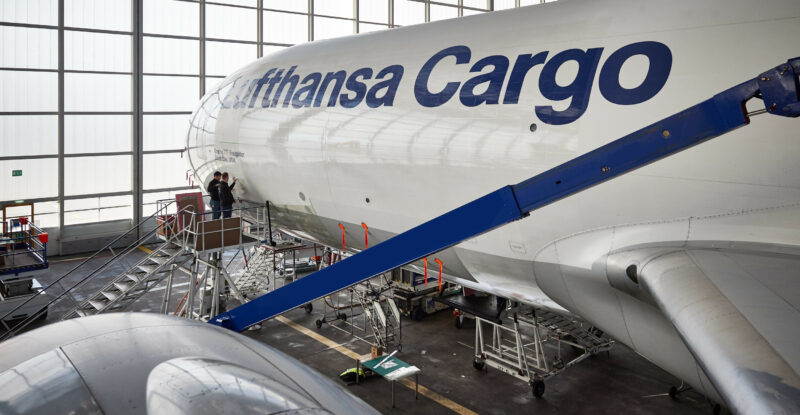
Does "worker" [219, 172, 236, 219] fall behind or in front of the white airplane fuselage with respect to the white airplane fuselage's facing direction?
in front

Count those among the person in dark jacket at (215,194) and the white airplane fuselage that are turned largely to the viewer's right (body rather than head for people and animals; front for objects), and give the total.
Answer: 1

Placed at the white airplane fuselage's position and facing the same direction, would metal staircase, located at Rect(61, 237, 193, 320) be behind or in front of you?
in front

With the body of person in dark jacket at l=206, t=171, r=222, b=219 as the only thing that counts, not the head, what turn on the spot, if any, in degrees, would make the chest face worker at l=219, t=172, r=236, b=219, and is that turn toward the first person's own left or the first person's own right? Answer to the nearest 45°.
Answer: approximately 45° to the first person's own right

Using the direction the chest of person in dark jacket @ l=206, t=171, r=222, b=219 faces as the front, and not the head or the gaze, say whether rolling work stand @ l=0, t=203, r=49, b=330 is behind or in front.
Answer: behind

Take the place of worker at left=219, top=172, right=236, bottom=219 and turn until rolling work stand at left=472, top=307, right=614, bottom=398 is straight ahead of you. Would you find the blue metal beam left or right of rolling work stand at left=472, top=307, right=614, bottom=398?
right

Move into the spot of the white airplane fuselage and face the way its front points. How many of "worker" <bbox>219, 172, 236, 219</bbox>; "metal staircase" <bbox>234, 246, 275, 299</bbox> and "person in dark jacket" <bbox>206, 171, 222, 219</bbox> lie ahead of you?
3

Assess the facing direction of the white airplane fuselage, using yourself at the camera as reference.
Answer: facing away from the viewer and to the left of the viewer

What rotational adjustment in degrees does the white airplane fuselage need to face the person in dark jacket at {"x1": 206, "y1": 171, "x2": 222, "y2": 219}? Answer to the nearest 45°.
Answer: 0° — it already faces them

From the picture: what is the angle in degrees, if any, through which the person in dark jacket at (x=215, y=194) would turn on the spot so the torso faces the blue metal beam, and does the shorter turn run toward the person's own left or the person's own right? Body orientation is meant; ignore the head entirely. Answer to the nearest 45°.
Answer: approximately 90° to the person's own right

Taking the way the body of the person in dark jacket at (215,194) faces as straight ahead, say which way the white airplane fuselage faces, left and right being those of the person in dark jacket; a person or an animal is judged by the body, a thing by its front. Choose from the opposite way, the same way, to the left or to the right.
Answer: to the left
